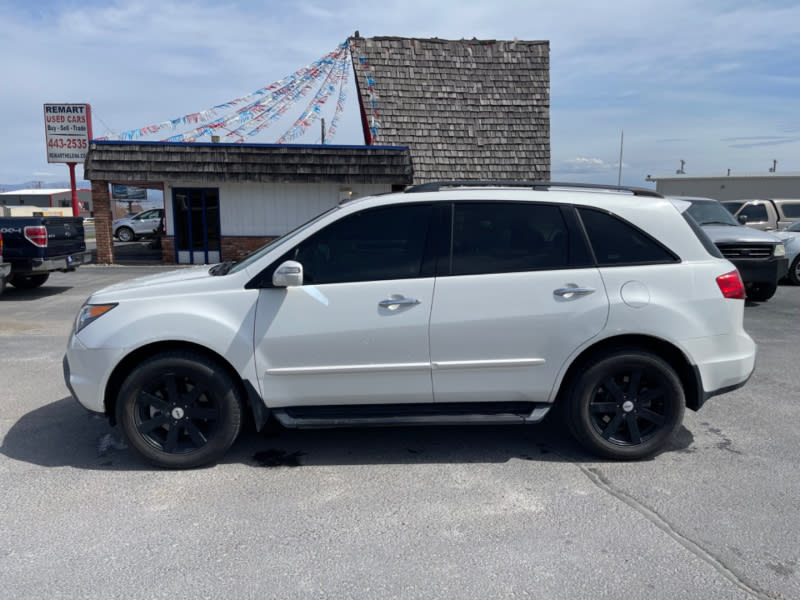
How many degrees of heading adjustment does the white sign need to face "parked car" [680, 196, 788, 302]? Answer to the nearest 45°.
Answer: approximately 45° to its left

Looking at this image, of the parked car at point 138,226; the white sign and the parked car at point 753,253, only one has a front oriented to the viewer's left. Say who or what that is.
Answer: the parked car at point 138,226

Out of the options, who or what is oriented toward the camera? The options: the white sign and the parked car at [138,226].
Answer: the white sign

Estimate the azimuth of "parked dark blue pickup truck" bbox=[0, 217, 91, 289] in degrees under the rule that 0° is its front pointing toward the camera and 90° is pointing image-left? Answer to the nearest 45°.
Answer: approximately 135°

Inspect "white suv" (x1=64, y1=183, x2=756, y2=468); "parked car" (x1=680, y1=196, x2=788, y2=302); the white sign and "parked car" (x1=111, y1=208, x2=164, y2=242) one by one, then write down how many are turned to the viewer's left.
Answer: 2

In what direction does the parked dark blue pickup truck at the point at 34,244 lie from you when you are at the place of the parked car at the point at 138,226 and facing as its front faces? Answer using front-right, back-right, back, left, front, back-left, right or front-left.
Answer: left

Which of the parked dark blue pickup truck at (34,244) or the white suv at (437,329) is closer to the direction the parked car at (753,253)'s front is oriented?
the white suv

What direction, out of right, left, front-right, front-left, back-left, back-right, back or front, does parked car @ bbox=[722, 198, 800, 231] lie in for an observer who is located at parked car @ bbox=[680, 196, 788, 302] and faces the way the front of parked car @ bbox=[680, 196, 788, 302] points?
back-left

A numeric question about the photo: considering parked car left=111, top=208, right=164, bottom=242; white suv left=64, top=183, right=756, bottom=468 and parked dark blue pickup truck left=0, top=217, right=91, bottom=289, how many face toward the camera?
0

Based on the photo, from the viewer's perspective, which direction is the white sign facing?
toward the camera

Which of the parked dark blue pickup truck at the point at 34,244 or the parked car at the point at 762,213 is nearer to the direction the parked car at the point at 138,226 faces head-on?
the parked dark blue pickup truck

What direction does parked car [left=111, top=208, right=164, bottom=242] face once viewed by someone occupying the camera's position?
facing to the left of the viewer

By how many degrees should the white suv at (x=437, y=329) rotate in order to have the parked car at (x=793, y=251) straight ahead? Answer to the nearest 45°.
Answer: approximately 135° to its right

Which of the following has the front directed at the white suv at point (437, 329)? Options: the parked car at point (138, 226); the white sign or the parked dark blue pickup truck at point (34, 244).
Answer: the white sign

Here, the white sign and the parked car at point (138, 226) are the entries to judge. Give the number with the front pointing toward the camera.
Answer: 1

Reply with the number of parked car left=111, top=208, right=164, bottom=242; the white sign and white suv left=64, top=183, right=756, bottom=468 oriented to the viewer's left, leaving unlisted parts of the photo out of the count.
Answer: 2

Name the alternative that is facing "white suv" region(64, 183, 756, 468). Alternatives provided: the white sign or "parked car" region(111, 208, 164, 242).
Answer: the white sign

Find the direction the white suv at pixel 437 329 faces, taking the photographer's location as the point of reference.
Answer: facing to the left of the viewer

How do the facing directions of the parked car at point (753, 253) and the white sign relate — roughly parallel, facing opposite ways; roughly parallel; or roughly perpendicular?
roughly parallel
